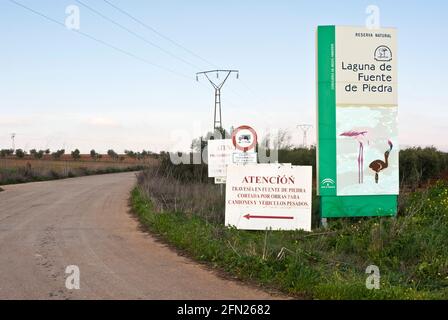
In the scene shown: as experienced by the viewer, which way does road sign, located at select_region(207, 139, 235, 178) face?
facing the viewer

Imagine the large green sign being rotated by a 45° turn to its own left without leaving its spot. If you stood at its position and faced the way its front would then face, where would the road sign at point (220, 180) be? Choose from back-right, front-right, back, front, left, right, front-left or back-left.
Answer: back

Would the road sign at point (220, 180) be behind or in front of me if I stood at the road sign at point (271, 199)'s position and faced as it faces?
behind

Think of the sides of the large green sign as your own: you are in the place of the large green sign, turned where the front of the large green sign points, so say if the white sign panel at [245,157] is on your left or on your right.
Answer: on your right

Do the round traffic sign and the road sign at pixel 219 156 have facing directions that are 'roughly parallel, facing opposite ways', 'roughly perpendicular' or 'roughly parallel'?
roughly parallel

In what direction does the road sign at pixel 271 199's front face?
toward the camera

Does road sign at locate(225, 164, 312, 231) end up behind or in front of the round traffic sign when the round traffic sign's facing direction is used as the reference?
in front

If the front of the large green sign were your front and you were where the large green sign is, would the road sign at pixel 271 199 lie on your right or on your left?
on your right

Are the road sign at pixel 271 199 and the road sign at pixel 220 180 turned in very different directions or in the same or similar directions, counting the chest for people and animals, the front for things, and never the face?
same or similar directions

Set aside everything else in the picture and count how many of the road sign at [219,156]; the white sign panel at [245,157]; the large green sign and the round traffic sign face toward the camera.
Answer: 4

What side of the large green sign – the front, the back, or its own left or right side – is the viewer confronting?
front

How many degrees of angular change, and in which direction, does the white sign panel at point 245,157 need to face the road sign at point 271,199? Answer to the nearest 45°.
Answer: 0° — it already faces it

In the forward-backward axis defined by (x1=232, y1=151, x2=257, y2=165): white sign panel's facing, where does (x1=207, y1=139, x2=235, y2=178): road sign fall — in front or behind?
behind

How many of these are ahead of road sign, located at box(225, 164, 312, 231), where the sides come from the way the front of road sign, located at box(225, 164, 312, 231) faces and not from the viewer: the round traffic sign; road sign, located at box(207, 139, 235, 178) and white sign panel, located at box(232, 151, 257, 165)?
0
